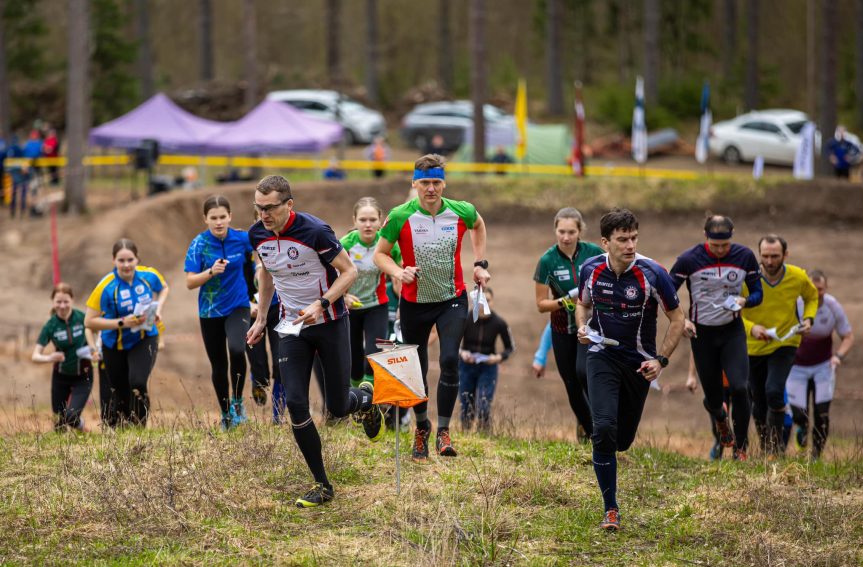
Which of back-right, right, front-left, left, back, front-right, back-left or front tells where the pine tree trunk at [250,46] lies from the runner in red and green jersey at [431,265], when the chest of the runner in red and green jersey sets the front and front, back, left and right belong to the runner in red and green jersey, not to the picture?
back

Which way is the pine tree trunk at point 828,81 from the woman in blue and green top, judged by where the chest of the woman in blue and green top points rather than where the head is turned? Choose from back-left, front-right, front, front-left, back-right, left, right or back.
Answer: back-left

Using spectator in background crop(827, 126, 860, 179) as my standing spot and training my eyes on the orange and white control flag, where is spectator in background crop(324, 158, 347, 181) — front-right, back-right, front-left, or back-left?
front-right

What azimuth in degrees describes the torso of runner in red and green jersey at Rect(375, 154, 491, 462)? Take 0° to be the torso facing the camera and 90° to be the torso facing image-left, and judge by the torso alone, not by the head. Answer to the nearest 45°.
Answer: approximately 0°

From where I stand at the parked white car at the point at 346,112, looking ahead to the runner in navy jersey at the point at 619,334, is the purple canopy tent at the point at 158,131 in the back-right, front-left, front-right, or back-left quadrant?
front-right

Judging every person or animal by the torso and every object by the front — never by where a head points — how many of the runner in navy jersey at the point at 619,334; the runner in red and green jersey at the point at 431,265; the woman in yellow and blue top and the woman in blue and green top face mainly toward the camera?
4

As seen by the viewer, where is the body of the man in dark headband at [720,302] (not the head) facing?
toward the camera

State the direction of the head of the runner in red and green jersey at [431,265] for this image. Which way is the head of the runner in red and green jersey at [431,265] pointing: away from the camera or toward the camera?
toward the camera

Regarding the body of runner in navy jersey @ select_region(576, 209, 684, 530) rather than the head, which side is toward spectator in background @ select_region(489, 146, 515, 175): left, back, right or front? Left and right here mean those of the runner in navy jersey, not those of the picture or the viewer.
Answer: back

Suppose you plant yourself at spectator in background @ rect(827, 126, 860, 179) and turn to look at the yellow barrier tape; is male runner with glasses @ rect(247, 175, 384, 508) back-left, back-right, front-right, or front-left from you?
front-left

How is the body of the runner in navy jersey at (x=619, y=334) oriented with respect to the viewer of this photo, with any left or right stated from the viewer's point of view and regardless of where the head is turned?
facing the viewer

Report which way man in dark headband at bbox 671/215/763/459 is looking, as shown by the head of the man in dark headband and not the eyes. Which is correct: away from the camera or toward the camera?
toward the camera

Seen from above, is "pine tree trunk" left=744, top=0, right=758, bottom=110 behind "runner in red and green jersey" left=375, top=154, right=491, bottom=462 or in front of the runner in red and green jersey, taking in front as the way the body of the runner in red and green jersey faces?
behind

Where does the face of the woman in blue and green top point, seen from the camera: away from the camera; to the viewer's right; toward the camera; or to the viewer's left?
toward the camera

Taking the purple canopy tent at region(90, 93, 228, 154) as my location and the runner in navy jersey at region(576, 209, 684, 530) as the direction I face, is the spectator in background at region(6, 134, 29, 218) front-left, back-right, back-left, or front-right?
front-right

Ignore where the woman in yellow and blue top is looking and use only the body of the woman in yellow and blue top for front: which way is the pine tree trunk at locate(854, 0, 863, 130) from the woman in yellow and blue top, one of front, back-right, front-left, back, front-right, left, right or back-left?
back-left

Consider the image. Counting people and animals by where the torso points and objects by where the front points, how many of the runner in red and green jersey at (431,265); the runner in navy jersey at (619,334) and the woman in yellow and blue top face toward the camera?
3
